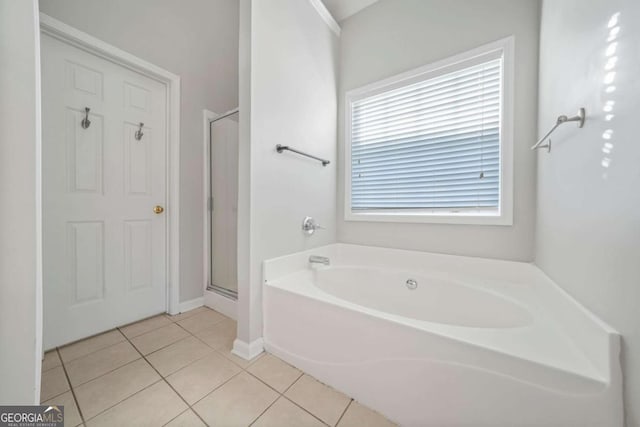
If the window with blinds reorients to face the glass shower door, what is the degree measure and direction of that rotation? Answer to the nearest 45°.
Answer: approximately 45° to its right

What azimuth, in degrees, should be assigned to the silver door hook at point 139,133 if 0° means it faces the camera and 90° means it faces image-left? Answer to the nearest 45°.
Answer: approximately 315°

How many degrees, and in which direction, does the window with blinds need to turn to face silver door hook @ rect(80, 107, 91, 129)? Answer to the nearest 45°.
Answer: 0° — it already faces it

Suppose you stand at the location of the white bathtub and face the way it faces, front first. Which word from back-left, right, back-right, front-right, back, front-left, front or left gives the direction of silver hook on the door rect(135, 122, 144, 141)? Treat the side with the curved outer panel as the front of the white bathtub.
front-right

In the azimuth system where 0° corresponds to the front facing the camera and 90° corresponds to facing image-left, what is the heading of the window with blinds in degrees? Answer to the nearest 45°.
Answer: approximately 45°

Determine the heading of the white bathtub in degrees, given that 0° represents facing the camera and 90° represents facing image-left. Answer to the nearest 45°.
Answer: approximately 45°
